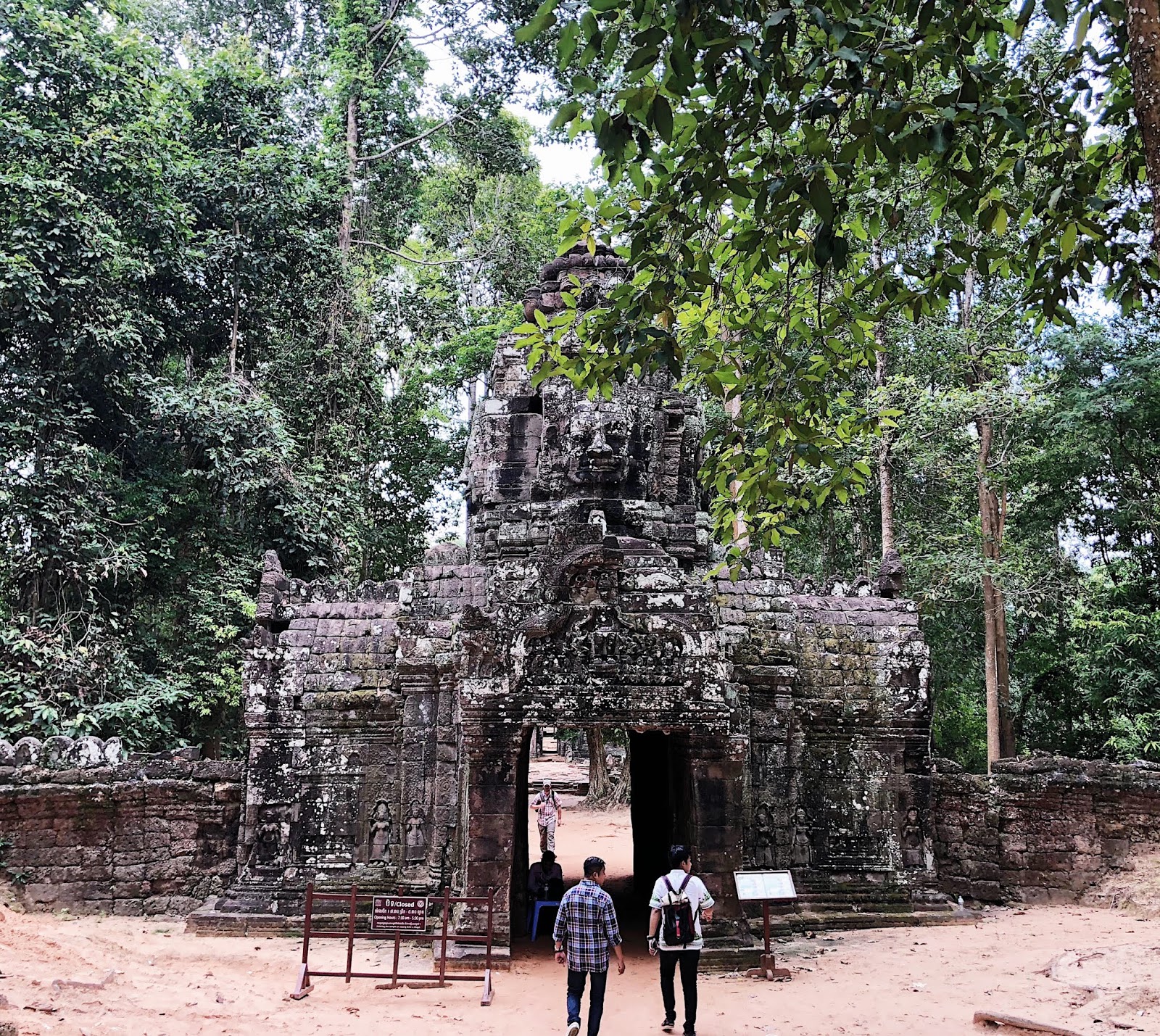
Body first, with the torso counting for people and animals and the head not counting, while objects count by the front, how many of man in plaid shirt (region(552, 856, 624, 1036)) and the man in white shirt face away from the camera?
2

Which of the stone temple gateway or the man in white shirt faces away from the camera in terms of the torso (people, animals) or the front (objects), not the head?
the man in white shirt

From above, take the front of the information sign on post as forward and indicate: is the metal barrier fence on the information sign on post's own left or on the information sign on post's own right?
on the information sign on post's own right

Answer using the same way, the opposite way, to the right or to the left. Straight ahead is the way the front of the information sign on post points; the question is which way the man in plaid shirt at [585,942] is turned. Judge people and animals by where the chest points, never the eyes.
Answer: the opposite way

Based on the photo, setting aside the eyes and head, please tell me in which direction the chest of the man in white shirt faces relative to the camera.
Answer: away from the camera

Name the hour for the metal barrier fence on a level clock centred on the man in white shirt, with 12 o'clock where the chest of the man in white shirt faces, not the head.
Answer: The metal barrier fence is roughly at 10 o'clock from the man in white shirt.

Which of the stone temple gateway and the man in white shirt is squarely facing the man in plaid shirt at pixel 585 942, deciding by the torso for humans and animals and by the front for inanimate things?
the stone temple gateway

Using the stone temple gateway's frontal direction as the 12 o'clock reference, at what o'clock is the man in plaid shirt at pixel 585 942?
The man in plaid shirt is roughly at 12 o'clock from the stone temple gateway.

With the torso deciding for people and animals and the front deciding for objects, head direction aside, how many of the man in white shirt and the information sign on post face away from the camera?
1

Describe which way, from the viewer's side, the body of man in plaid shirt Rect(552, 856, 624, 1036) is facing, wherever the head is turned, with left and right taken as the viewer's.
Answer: facing away from the viewer

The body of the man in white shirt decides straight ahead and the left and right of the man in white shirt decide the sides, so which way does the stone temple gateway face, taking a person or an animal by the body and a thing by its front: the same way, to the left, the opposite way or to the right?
the opposite way

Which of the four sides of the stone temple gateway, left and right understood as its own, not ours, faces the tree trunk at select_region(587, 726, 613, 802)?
back

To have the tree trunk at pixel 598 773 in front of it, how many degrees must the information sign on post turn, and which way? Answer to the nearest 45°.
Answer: approximately 180°

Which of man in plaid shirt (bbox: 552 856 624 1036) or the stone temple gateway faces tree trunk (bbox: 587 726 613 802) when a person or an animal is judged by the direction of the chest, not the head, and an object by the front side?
the man in plaid shirt
